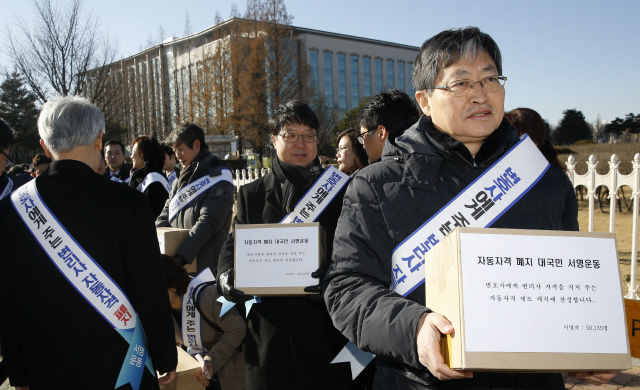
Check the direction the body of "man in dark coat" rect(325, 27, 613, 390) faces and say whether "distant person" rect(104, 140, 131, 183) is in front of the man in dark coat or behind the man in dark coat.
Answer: behind

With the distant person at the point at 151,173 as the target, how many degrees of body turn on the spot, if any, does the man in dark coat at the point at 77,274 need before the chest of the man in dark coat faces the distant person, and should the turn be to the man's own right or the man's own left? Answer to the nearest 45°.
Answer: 0° — they already face them

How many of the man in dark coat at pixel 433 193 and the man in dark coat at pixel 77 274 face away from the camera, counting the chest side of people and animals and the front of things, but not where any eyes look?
1

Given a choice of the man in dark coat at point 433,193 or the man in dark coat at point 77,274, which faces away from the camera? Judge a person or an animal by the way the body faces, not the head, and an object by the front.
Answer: the man in dark coat at point 77,274

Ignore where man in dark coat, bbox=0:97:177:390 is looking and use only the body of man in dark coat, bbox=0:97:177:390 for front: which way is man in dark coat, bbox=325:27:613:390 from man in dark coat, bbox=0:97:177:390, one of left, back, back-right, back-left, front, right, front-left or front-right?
back-right

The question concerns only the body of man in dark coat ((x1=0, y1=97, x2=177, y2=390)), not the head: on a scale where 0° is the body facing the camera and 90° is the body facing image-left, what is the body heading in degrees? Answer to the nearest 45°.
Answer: approximately 180°
